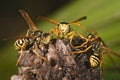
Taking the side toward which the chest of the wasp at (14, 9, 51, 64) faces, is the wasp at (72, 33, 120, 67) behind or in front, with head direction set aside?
in front

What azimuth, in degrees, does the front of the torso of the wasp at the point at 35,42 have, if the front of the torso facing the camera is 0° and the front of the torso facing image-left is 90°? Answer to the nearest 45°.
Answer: approximately 270°
